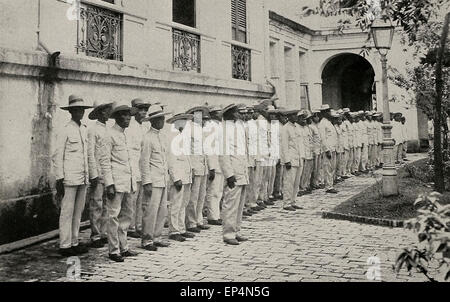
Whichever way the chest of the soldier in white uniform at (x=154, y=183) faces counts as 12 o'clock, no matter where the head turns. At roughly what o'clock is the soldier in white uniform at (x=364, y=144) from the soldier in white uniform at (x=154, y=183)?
the soldier in white uniform at (x=364, y=144) is roughly at 9 o'clock from the soldier in white uniform at (x=154, y=183).

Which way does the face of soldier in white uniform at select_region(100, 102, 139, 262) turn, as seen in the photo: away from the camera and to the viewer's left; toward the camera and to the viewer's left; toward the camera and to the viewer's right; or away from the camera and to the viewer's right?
toward the camera and to the viewer's right

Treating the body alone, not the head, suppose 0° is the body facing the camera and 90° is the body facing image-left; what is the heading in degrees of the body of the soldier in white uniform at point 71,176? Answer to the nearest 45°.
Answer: approximately 315°

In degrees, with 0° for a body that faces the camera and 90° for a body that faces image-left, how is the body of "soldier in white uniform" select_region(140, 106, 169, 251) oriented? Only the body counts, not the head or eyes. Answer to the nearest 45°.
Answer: approximately 315°

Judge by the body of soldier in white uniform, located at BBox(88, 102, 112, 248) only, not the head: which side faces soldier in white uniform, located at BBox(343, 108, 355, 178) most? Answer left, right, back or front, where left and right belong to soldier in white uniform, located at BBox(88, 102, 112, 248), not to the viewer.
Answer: left

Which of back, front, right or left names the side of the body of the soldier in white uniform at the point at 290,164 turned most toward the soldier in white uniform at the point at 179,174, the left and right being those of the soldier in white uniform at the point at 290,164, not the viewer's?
right
